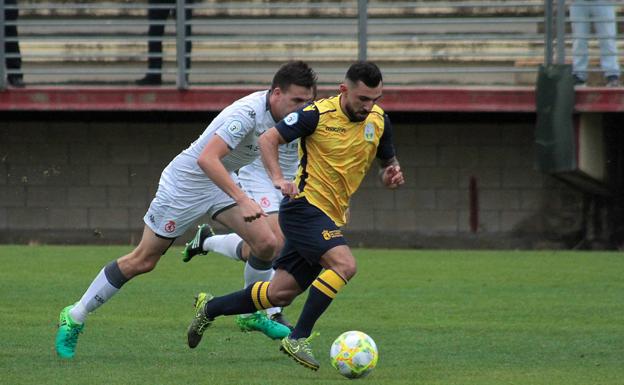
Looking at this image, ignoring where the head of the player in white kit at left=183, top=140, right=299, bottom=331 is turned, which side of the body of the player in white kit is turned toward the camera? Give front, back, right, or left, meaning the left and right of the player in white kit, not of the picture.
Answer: right

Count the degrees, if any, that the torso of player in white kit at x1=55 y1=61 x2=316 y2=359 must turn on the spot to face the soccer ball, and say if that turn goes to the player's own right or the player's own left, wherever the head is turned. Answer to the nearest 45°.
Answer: approximately 45° to the player's own right

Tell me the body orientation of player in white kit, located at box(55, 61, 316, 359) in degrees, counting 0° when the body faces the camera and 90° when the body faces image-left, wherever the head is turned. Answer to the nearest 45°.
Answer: approximately 270°

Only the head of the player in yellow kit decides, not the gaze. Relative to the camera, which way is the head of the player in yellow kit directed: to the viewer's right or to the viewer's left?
to the viewer's right

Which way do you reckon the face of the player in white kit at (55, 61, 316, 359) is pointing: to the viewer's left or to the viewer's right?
to the viewer's right

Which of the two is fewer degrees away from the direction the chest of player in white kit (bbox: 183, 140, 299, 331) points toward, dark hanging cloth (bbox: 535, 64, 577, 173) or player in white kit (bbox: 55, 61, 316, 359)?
the dark hanging cloth

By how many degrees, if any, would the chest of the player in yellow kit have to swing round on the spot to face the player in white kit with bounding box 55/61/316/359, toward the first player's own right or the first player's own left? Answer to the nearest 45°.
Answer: approximately 180°

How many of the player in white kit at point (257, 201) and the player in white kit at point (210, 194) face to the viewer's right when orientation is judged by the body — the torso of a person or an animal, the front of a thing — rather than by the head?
2
